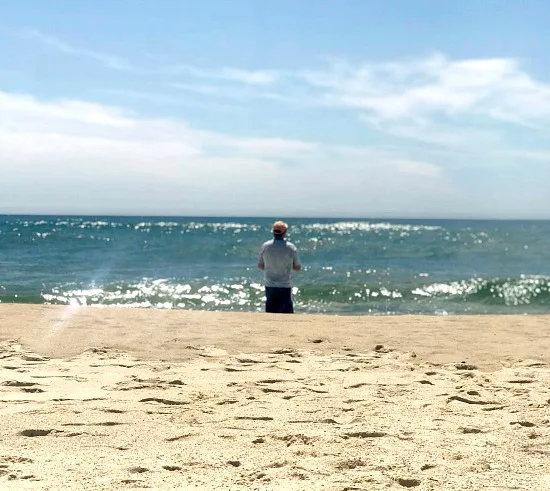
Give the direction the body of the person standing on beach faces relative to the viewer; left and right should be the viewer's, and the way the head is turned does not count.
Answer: facing away from the viewer
